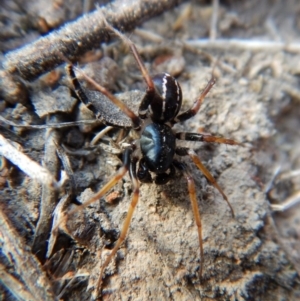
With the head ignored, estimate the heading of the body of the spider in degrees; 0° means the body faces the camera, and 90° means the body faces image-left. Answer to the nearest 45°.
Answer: approximately 0°

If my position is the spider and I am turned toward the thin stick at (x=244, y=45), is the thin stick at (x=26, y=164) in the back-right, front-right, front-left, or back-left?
back-left

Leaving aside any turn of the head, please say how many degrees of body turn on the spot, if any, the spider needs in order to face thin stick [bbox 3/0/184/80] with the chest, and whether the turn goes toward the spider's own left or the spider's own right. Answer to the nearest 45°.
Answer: approximately 90° to the spider's own right

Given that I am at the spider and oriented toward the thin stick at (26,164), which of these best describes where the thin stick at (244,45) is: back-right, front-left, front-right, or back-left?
back-right
